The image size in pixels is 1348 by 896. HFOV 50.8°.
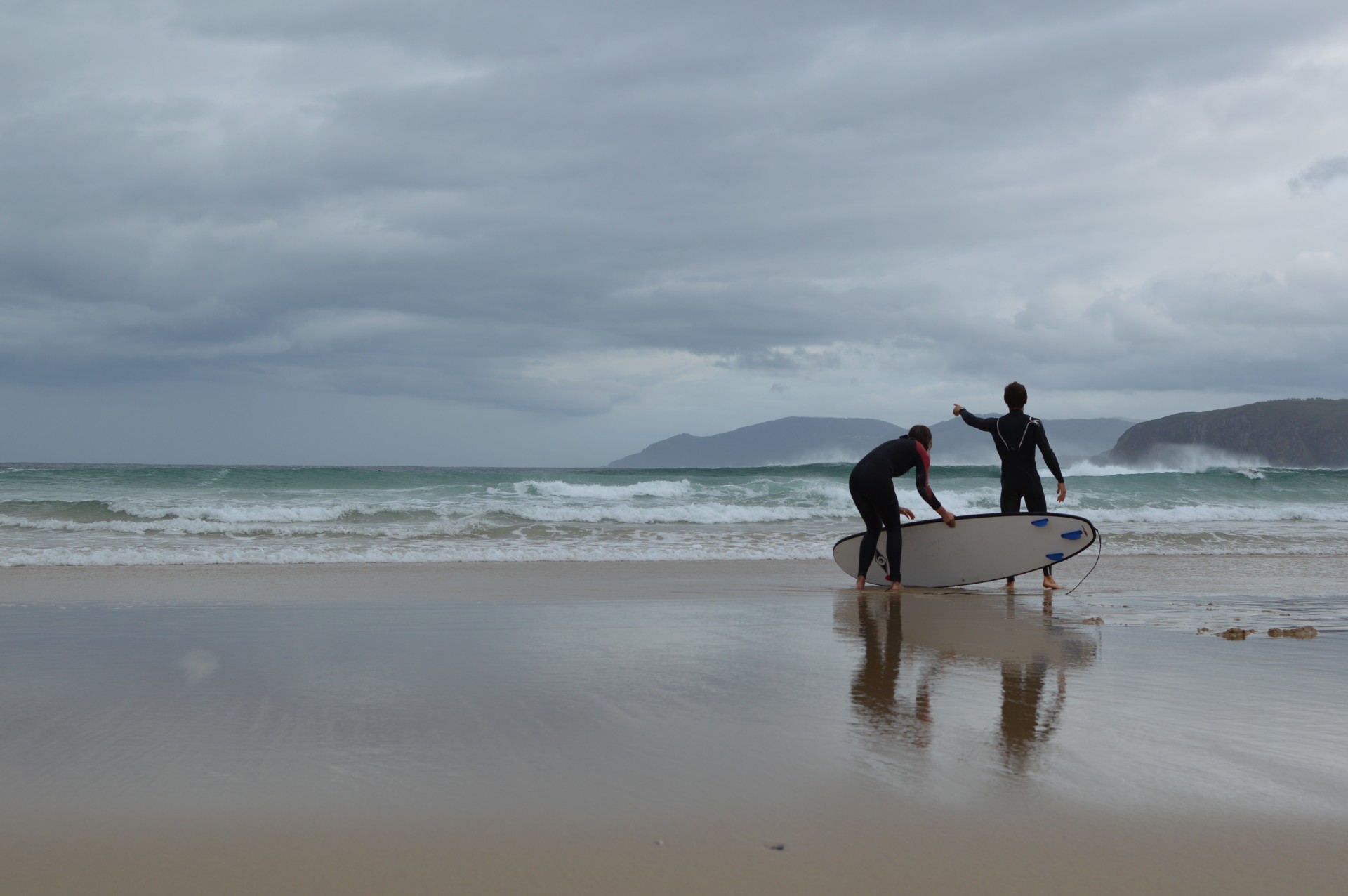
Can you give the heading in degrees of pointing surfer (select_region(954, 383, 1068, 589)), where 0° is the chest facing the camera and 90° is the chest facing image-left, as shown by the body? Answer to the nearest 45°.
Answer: approximately 180°

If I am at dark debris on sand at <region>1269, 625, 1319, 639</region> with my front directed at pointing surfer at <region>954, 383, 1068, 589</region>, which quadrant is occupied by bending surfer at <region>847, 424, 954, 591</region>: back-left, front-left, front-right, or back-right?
front-left

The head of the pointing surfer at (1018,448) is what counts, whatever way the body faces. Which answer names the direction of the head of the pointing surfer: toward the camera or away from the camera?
away from the camera

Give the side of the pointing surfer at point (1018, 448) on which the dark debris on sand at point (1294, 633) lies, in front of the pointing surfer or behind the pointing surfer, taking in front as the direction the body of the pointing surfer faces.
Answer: behind

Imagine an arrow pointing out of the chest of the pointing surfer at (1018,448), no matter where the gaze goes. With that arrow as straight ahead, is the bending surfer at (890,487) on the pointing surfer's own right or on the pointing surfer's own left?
on the pointing surfer's own left
